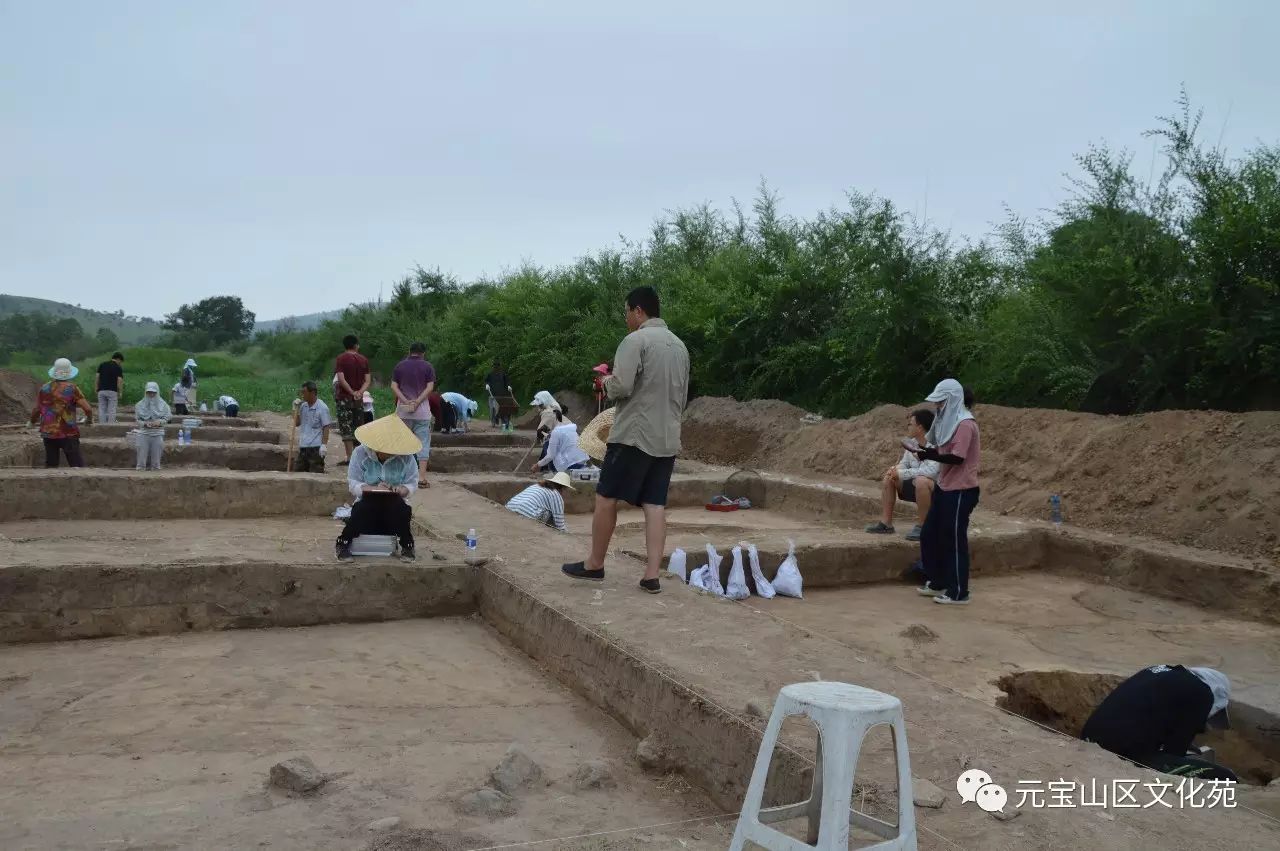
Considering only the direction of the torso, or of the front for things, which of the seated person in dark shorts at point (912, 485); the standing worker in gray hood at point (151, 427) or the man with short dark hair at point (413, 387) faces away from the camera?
the man with short dark hair

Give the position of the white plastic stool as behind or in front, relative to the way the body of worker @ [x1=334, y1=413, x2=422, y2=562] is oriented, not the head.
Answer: in front

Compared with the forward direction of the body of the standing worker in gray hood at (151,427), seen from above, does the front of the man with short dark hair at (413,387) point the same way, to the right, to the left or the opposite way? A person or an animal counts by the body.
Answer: the opposite way

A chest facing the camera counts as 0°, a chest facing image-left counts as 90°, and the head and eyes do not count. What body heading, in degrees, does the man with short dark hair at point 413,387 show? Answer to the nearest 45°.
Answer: approximately 180°

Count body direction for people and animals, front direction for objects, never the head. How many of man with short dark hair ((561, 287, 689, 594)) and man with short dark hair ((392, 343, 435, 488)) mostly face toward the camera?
0

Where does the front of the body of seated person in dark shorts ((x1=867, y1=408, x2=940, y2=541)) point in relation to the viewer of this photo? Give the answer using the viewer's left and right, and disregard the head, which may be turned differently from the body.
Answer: facing the viewer and to the left of the viewer

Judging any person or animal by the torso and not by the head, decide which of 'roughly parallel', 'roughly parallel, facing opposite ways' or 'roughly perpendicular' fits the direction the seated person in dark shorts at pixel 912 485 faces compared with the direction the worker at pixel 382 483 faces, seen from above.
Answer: roughly perpendicular

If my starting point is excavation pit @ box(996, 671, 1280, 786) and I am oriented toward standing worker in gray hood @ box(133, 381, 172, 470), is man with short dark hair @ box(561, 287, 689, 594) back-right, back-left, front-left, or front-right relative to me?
front-left

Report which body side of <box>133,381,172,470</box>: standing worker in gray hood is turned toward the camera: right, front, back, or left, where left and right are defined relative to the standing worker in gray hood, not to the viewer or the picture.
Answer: front

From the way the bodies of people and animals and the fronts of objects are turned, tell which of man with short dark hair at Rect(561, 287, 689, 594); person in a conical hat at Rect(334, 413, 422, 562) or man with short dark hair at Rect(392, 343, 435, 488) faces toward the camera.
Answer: the person in a conical hat

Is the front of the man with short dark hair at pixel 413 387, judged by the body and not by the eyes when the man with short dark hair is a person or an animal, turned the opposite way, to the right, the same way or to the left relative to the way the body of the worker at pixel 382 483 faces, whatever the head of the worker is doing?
the opposite way

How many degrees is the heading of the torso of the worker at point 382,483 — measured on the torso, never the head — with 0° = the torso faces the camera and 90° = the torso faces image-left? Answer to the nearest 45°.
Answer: approximately 0°
